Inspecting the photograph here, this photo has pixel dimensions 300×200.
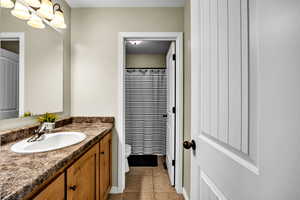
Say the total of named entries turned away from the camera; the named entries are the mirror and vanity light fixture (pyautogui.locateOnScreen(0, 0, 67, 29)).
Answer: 0

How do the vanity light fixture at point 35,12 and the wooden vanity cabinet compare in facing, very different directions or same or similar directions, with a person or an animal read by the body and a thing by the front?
same or similar directions

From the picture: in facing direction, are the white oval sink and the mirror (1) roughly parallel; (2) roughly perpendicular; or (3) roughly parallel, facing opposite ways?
roughly parallel

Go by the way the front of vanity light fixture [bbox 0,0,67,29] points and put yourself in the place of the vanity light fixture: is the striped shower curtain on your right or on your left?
on your left

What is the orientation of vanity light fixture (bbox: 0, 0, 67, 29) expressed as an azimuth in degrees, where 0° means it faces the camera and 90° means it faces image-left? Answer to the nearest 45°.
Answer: approximately 315°

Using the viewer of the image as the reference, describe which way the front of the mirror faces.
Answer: facing the viewer and to the right of the viewer

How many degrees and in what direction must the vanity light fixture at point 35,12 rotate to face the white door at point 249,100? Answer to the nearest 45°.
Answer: approximately 45° to its right

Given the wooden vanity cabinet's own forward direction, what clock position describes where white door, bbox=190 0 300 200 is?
The white door is roughly at 1 o'clock from the wooden vanity cabinet.

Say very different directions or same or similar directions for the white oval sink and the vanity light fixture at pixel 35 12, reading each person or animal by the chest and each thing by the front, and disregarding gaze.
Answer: same or similar directions

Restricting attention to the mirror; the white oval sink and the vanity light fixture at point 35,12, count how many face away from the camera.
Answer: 0
